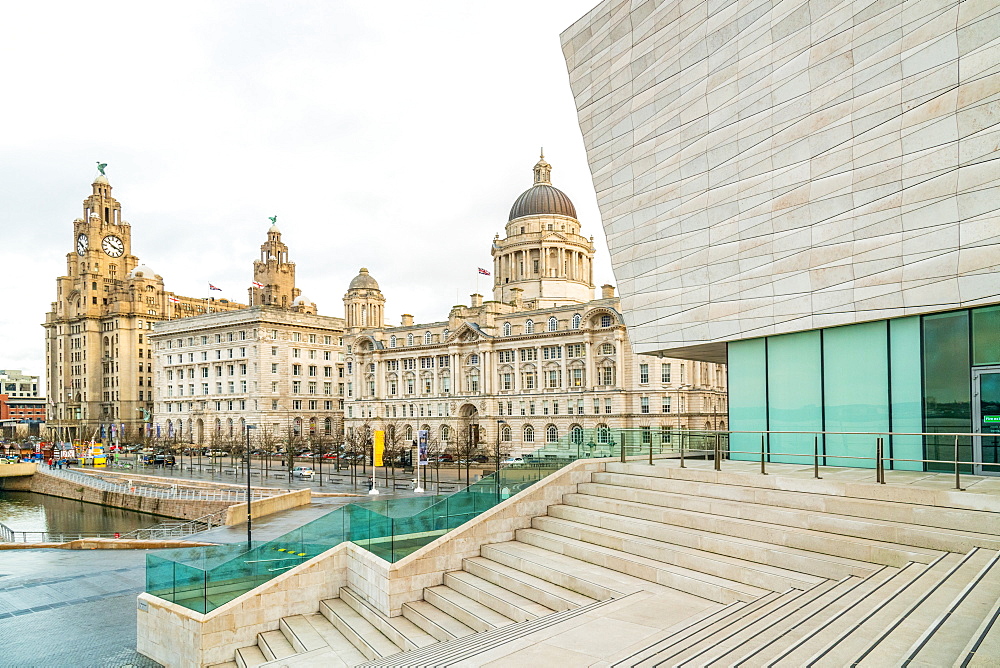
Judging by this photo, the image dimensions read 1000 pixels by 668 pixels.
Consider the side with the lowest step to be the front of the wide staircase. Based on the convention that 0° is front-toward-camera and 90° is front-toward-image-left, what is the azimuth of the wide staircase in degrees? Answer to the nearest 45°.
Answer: approximately 45°
